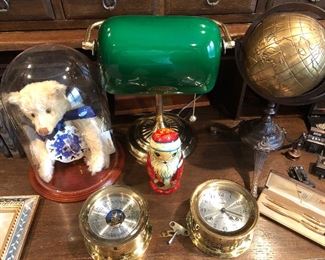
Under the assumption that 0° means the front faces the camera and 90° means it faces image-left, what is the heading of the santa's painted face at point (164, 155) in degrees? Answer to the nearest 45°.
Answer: approximately 0°

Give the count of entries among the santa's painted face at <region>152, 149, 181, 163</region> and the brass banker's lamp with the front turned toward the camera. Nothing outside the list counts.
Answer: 2

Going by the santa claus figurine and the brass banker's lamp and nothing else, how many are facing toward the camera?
2

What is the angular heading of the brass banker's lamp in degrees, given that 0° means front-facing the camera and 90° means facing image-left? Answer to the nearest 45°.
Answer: approximately 0°
